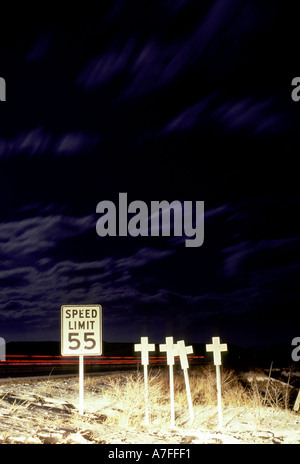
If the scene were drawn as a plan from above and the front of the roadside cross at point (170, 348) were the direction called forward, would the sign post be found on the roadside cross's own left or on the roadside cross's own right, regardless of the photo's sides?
on the roadside cross's own right

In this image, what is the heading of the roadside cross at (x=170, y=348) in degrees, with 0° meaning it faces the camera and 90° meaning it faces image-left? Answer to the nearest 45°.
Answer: approximately 0°
